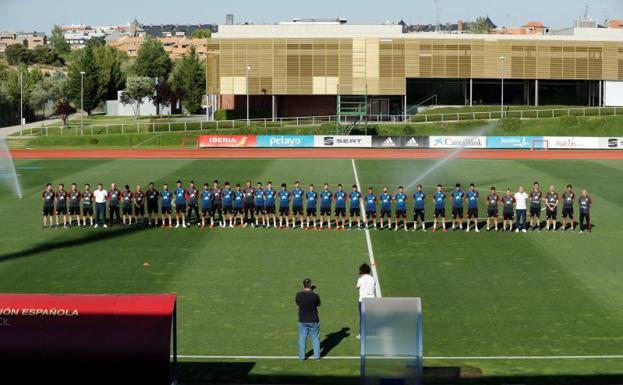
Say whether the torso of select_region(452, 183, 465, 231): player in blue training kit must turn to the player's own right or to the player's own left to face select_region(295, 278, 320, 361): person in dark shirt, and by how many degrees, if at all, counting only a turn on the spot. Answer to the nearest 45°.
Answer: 0° — they already face them

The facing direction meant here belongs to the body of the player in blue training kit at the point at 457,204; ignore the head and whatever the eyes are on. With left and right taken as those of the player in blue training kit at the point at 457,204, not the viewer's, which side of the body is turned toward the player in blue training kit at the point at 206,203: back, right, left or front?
right

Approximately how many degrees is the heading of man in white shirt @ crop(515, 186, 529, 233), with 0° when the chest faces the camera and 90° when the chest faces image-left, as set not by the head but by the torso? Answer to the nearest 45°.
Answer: approximately 0°

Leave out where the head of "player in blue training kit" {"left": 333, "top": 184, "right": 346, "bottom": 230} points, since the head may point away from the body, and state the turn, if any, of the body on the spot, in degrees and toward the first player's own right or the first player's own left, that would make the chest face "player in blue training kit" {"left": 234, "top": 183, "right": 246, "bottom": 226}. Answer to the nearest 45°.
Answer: approximately 90° to the first player's own right

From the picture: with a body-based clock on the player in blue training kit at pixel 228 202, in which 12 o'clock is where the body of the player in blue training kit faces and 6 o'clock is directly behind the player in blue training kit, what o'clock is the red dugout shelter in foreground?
The red dugout shelter in foreground is roughly at 12 o'clock from the player in blue training kit.

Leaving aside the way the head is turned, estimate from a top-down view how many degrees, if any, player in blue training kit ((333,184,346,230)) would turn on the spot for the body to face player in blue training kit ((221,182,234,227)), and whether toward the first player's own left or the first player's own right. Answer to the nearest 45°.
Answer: approximately 90° to the first player's own right

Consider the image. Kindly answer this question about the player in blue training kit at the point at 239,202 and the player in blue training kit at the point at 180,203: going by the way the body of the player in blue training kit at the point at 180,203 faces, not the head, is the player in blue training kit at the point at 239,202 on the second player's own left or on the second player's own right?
on the second player's own left

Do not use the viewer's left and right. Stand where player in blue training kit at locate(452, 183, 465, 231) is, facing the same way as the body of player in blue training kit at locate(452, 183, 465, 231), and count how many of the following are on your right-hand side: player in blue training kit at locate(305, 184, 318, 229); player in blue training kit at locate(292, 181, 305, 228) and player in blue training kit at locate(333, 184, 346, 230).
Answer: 3

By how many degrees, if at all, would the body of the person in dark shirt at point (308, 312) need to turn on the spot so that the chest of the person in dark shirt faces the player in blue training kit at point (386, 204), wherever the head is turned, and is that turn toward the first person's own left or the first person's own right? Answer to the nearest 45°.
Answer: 0° — they already face them
